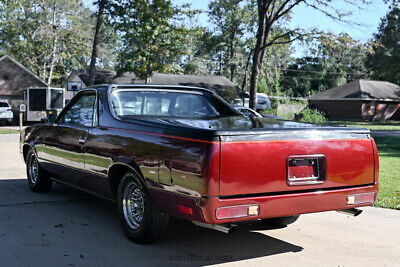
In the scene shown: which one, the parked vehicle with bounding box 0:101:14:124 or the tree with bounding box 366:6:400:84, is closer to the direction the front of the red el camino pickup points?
the parked vehicle

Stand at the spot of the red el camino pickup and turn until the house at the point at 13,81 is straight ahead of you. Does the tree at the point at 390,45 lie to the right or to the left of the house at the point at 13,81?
right

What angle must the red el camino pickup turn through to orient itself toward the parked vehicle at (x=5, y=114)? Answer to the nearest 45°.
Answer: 0° — it already faces it

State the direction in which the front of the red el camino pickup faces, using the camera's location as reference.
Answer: facing away from the viewer and to the left of the viewer

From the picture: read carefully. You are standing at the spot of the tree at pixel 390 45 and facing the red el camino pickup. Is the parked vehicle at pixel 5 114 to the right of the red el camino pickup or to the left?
right

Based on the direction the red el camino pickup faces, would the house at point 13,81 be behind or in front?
in front

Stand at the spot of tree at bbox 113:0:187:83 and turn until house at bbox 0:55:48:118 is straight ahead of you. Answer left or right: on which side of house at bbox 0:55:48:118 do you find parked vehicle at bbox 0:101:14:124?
left

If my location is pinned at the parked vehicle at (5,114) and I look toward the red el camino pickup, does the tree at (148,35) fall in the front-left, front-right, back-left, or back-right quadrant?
front-left

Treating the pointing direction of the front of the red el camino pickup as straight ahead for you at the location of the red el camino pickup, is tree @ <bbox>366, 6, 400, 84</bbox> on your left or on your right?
on your right

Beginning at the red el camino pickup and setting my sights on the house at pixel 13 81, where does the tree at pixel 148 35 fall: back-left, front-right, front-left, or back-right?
front-right

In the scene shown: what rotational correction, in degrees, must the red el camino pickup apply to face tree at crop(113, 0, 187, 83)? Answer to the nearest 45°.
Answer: approximately 45° to its right
